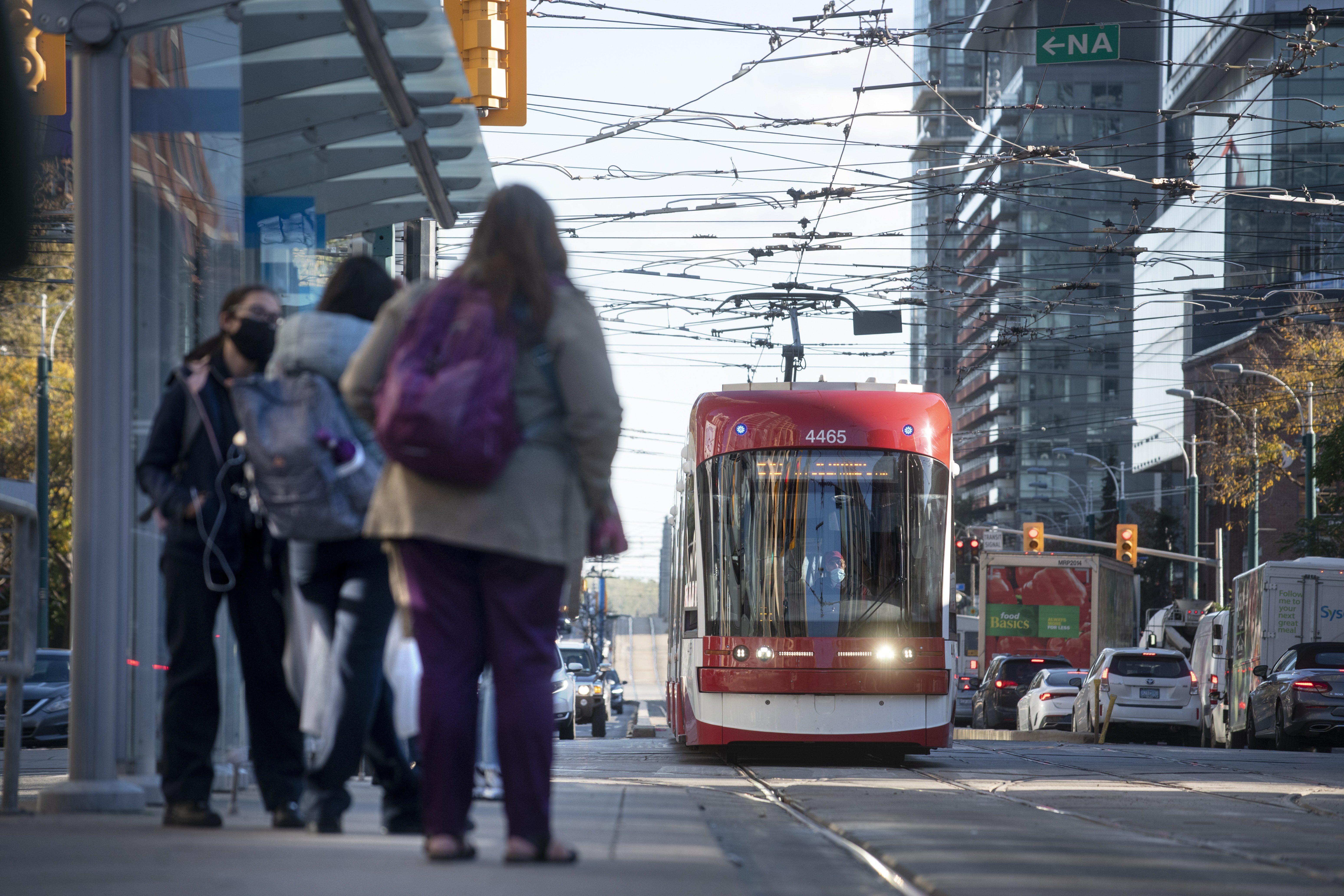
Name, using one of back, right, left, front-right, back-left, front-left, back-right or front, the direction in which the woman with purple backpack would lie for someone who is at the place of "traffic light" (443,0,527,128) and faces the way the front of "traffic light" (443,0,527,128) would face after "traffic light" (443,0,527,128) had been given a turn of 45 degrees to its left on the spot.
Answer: back-left

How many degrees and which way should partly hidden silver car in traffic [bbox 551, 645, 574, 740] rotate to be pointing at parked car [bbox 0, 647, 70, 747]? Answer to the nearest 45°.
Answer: approximately 45° to its right

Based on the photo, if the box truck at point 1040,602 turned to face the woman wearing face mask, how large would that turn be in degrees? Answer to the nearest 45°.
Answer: approximately 180°

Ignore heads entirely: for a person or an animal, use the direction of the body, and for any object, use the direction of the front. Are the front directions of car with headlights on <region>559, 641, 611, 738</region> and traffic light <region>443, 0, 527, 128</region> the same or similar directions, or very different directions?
very different directions

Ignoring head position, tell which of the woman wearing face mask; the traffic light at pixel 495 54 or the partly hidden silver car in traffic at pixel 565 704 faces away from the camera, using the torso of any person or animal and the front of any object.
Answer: the traffic light

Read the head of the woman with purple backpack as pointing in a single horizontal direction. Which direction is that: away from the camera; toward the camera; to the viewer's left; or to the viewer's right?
away from the camera

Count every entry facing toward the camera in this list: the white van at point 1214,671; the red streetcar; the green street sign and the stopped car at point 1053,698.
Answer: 2

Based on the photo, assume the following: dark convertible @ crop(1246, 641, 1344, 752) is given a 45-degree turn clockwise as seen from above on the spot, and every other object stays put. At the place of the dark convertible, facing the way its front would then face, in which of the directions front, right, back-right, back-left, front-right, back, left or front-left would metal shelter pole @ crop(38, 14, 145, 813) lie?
back

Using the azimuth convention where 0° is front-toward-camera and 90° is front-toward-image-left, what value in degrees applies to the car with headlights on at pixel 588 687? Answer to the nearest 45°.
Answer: approximately 0°

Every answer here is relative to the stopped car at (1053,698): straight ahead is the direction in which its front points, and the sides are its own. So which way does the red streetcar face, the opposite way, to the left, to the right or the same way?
the opposite way
